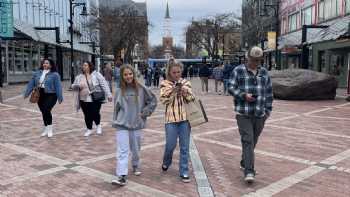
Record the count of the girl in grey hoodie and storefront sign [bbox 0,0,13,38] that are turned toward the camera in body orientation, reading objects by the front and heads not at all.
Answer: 2

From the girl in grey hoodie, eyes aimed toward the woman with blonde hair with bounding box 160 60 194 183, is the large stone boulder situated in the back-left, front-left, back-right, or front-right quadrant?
front-left

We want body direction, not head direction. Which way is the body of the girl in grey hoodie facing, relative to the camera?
toward the camera

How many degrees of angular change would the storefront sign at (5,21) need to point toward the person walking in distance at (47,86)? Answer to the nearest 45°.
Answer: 0° — it already faces them

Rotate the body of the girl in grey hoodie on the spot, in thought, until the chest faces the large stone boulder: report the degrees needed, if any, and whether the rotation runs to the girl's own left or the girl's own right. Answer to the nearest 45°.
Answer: approximately 135° to the girl's own left

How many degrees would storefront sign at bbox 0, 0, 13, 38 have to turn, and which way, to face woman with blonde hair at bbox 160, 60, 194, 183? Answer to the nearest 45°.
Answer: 0° — it already faces them

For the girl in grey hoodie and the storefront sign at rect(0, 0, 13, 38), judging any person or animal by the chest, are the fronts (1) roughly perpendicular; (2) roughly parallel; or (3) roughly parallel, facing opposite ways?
roughly parallel

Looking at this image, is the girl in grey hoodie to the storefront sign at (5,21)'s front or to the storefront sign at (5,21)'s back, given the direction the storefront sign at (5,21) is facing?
to the front

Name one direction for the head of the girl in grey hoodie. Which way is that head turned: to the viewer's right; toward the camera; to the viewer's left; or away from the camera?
toward the camera

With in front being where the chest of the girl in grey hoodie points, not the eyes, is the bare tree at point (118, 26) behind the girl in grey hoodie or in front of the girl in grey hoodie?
behind

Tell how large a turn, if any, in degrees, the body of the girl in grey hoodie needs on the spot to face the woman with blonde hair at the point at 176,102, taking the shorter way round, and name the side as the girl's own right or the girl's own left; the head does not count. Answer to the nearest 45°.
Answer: approximately 90° to the girl's own left

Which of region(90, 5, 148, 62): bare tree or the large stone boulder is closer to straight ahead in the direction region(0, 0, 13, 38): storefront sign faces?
the large stone boulder
